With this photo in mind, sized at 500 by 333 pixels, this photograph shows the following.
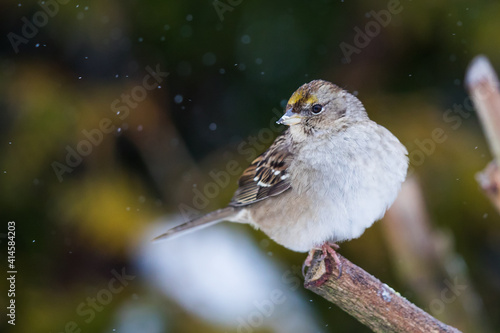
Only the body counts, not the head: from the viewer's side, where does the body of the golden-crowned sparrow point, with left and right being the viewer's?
facing the viewer and to the right of the viewer
